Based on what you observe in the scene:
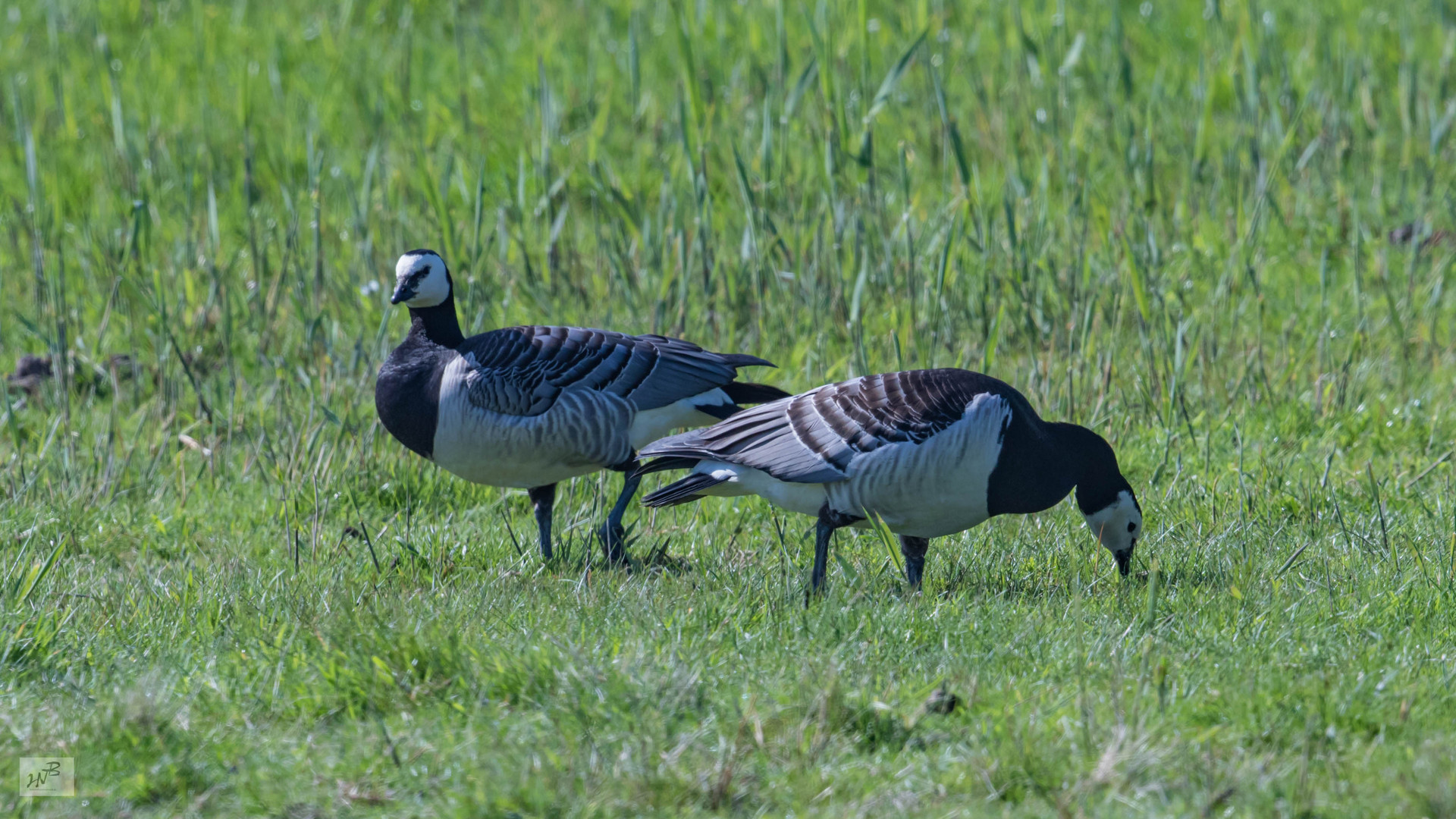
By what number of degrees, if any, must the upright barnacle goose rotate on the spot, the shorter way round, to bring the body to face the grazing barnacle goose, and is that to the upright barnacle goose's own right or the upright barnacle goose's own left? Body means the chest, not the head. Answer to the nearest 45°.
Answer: approximately 135° to the upright barnacle goose's own left

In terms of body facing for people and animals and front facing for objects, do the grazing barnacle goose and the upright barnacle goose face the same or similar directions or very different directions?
very different directions

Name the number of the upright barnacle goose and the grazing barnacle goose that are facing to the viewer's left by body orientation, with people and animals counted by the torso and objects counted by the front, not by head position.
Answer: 1

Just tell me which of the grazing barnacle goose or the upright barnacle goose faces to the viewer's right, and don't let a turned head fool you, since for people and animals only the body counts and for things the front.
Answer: the grazing barnacle goose

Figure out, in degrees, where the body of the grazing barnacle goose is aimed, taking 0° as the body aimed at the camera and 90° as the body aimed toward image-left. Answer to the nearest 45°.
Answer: approximately 270°

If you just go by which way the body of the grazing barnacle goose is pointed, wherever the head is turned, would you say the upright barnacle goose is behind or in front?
behind

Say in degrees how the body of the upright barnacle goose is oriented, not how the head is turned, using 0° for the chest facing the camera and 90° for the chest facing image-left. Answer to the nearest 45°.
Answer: approximately 90°
